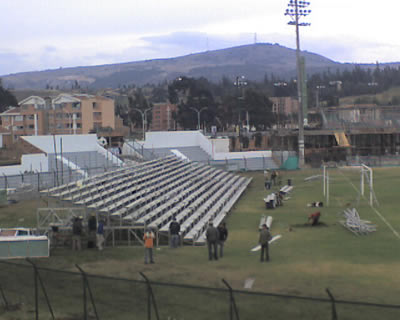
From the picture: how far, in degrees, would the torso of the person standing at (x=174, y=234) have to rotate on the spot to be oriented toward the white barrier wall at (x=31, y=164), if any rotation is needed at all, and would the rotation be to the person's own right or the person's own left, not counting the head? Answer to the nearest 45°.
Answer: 0° — they already face it

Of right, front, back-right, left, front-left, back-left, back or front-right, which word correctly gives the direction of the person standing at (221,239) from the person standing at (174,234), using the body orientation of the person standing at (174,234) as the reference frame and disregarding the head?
back-right

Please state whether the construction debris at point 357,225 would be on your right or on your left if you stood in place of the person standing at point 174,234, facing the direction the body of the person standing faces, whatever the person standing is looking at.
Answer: on your right

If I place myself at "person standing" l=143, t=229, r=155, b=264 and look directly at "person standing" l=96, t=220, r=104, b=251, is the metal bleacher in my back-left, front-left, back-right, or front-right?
front-right

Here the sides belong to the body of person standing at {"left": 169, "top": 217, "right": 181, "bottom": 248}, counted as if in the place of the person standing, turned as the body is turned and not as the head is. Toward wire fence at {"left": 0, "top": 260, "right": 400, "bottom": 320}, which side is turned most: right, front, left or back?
back

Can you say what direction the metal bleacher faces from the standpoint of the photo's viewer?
facing the viewer and to the right of the viewer

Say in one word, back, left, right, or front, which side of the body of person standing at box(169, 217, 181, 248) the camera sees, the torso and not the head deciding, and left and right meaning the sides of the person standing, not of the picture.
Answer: back

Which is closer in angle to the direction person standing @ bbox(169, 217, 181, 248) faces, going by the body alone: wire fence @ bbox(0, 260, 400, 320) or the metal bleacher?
the metal bleacher

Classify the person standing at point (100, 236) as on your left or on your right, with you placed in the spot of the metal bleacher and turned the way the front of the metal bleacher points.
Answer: on your right

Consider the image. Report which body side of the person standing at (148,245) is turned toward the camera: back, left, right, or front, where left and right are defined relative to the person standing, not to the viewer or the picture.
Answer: back

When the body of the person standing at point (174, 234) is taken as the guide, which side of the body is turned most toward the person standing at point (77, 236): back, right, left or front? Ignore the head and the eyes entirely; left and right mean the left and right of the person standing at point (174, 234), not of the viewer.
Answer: left

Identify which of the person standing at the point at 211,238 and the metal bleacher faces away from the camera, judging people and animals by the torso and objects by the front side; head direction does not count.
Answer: the person standing

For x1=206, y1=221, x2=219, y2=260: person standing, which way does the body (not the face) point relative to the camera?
away from the camera

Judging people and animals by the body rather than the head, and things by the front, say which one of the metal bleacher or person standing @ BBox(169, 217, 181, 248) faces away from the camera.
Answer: the person standing

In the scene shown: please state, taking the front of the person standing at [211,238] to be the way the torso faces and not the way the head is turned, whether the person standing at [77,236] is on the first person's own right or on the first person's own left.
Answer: on the first person's own left
